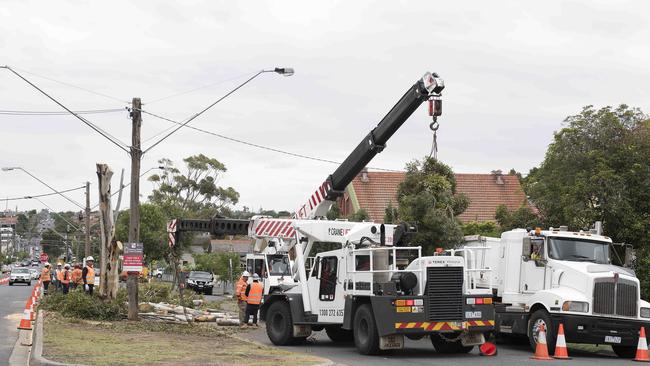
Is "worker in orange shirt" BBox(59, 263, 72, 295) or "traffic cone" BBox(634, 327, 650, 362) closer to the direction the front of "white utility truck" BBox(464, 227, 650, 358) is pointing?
the traffic cone

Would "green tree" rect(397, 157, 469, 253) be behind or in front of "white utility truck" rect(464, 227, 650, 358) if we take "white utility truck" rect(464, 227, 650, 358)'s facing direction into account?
behind

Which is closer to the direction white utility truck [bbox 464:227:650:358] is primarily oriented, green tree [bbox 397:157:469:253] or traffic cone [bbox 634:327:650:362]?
the traffic cone

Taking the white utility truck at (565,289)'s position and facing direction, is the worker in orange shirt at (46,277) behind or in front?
behind

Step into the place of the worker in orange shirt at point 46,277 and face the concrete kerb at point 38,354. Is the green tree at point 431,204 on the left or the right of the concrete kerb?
left

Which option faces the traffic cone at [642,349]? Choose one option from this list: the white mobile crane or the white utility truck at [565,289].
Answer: the white utility truck

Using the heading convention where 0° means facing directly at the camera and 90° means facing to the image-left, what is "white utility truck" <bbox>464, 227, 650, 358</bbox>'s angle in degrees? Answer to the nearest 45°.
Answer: approximately 315°

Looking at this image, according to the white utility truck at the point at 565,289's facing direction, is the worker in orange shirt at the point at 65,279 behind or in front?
behind

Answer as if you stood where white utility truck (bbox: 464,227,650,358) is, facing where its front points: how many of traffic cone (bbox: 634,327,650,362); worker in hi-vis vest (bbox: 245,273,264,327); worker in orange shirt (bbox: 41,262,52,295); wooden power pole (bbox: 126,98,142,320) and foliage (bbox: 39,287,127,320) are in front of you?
1
